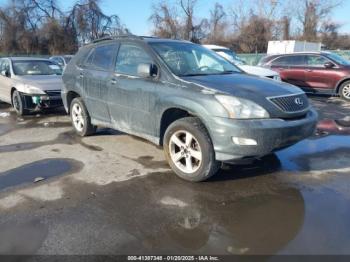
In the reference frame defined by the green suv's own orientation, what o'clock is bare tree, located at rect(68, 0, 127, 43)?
The bare tree is roughly at 7 o'clock from the green suv.

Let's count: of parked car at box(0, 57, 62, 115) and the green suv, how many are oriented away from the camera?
0

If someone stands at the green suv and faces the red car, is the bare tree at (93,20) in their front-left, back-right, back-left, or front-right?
front-left

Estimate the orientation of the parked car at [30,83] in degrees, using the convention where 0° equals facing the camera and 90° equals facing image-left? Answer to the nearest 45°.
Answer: approximately 315°

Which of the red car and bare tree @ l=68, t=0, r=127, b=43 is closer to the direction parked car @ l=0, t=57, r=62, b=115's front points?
the red car

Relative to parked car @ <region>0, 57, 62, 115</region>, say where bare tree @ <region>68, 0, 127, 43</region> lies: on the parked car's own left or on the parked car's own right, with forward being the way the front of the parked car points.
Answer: on the parked car's own left

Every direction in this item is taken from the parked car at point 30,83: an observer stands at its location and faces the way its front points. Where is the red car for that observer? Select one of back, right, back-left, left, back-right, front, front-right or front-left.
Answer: front-left

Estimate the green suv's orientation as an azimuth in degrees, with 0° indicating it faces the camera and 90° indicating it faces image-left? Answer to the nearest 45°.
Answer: approximately 315°

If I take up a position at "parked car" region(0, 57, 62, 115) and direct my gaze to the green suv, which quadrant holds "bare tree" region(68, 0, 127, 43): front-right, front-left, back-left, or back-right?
back-left

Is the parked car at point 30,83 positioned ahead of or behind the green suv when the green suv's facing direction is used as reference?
behind

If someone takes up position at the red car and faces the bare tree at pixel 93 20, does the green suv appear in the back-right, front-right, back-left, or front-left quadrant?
back-left

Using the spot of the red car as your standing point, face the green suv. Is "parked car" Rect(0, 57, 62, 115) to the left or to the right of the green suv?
right
